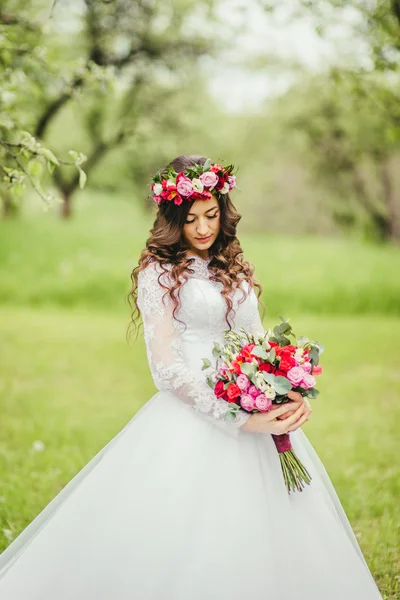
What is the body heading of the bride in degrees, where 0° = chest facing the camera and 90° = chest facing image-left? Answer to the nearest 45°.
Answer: approximately 315°

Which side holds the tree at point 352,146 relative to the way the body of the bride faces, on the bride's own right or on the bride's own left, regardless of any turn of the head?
on the bride's own left

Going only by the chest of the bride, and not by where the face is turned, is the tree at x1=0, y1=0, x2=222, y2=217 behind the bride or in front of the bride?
behind
